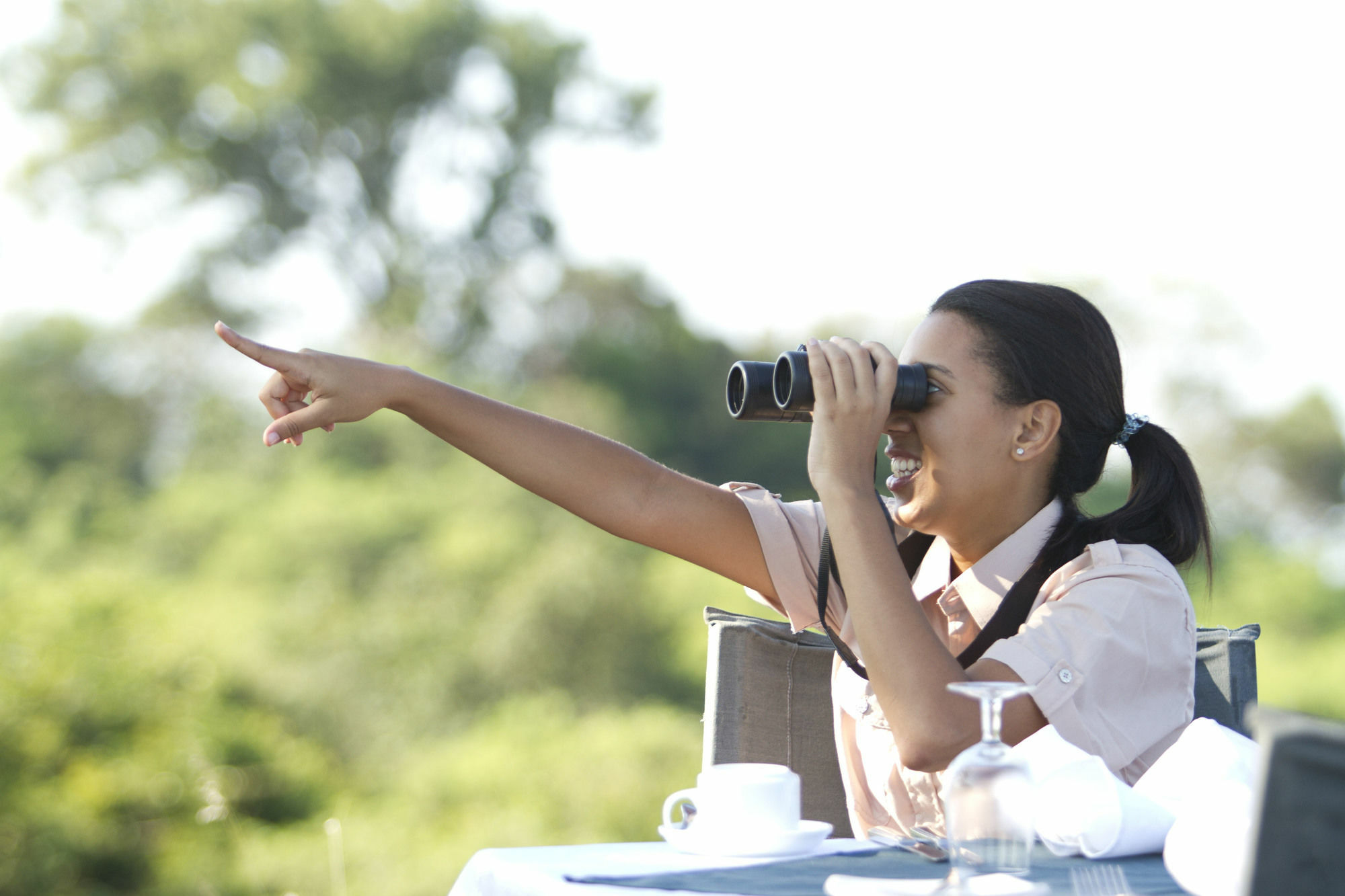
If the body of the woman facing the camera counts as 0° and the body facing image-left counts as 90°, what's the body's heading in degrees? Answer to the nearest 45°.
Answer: approximately 45°
